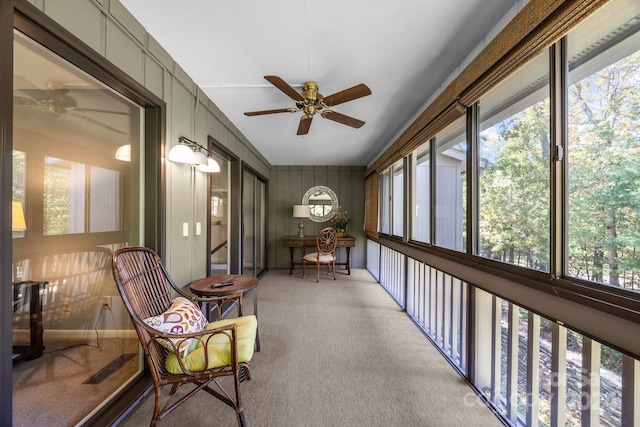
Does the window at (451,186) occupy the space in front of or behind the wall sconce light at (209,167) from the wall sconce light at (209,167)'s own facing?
in front

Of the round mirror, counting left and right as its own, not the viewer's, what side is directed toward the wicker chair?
front

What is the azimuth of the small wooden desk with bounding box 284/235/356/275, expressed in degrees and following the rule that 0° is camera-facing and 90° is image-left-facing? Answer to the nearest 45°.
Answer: approximately 0°

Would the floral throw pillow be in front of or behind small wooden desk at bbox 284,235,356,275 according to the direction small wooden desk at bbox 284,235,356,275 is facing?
in front

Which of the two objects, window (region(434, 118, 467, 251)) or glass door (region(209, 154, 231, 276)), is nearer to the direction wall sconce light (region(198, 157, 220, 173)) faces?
the window

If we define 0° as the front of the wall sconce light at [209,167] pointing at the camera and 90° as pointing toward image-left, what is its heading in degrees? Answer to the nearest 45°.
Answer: approximately 270°

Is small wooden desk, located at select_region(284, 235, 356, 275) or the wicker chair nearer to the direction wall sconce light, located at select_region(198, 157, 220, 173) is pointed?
the small wooden desk

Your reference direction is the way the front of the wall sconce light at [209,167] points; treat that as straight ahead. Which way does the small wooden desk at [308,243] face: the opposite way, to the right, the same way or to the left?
to the right

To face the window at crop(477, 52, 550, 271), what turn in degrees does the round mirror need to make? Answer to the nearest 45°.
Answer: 0° — it already faces it

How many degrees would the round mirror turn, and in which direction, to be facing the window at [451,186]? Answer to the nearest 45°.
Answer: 0° — it already faces it

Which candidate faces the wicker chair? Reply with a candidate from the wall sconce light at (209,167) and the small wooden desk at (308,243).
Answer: the small wooden desk

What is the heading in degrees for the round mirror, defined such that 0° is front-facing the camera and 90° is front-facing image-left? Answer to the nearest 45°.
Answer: approximately 0°

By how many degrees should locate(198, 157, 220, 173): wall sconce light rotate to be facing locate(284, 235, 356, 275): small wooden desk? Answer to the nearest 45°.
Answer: approximately 45° to its left

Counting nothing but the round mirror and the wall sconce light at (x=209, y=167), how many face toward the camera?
1

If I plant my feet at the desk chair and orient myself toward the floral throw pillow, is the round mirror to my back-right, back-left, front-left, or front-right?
back-right
